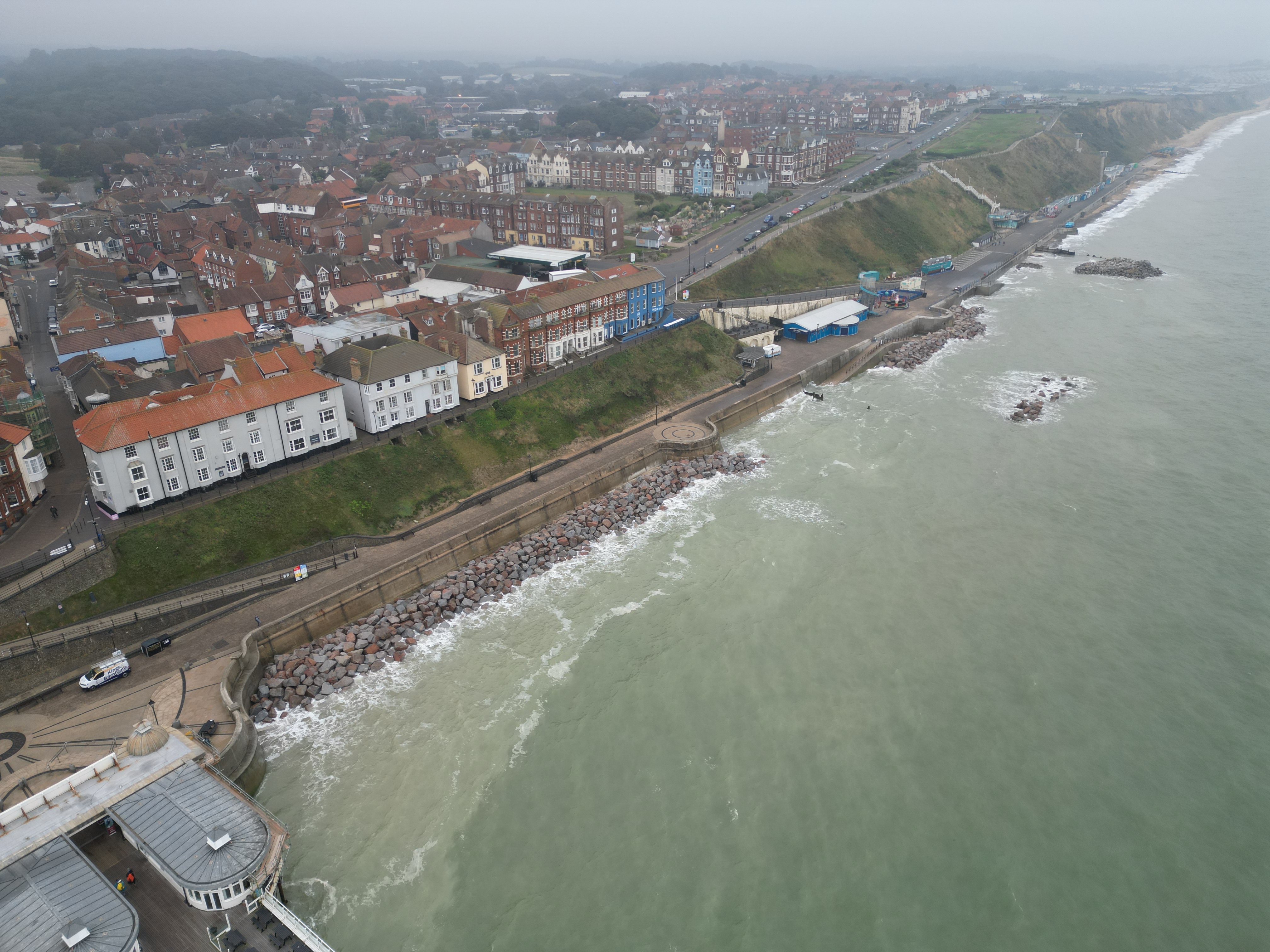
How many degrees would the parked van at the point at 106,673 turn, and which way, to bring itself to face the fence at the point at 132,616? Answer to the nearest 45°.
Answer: approximately 180°

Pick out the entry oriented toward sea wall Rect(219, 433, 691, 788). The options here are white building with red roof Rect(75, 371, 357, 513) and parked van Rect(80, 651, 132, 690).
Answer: the white building with red roof

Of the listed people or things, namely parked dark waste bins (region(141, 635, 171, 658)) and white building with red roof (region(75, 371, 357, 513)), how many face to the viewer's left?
0

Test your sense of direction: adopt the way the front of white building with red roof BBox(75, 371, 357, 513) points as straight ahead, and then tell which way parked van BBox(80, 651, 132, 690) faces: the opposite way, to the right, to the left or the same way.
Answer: to the right

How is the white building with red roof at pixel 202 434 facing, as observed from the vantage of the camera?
facing the viewer and to the right of the viewer

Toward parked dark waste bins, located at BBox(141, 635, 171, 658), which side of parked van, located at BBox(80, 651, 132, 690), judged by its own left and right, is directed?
back

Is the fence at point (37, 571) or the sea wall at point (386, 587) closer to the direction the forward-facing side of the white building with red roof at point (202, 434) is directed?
the sea wall

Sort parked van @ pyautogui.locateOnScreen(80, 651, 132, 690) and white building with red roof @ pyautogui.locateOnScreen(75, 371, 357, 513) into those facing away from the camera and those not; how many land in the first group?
0

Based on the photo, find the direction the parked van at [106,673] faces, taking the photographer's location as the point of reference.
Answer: facing the viewer and to the left of the viewer

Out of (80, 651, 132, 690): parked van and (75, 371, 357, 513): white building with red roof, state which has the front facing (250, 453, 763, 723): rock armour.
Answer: the white building with red roof

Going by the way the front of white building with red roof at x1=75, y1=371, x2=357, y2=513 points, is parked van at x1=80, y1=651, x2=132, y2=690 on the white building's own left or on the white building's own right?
on the white building's own right
